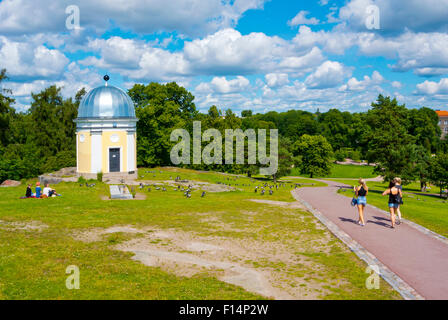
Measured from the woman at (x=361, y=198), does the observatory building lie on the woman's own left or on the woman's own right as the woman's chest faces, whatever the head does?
on the woman's own left

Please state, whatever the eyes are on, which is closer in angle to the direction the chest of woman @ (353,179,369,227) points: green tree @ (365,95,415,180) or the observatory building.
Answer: the green tree

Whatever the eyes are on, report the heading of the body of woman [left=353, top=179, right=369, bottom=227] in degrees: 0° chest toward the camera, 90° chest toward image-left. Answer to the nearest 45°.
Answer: approximately 180°

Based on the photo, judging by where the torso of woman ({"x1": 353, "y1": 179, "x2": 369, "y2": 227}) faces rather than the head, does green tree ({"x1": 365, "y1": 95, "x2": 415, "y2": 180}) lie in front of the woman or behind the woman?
in front

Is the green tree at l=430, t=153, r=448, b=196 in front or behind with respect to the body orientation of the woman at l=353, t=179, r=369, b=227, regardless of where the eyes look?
in front

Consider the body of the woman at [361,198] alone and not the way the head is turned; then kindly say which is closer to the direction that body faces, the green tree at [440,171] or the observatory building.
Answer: the green tree
